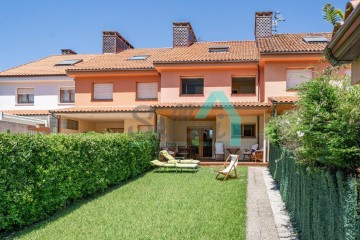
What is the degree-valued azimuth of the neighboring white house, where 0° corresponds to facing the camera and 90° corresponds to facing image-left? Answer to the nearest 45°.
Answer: approximately 0°

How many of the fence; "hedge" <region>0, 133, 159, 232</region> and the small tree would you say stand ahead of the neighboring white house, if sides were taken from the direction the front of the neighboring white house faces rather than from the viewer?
3

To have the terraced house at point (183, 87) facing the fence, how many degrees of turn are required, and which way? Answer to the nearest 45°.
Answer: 0° — it already faces it

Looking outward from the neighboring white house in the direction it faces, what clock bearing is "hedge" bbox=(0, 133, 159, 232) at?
The hedge is roughly at 12 o'clock from the neighboring white house.

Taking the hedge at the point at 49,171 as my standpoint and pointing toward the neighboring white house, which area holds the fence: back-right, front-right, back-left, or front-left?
back-right

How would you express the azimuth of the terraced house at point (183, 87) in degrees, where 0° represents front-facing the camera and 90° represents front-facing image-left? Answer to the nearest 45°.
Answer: approximately 0°
